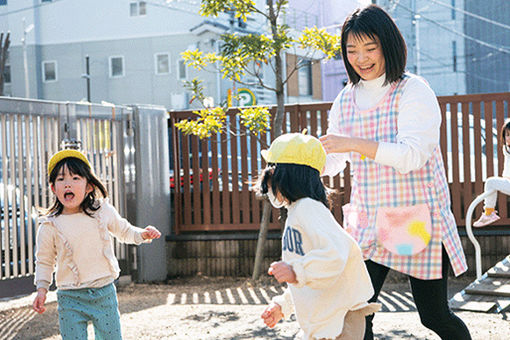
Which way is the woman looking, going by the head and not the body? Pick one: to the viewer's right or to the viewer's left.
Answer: to the viewer's left

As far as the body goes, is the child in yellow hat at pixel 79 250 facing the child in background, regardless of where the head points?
no

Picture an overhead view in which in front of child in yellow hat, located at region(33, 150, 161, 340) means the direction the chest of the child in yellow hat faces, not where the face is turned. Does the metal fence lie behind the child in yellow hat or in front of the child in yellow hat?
behind

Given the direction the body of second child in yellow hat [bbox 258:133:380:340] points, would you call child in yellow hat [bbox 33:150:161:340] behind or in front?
in front

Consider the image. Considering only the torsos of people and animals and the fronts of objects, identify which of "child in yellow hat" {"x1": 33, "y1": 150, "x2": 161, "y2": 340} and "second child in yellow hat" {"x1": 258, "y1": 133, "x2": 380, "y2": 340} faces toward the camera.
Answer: the child in yellow hat

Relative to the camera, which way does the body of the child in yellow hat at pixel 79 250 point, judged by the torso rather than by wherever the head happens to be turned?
toward the camera

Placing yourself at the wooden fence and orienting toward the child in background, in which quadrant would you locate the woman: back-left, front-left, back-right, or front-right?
front-right

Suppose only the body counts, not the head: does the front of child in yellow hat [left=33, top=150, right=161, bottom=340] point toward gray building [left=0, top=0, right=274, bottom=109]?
no

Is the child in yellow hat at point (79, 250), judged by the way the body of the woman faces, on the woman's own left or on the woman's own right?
on the woman's own right

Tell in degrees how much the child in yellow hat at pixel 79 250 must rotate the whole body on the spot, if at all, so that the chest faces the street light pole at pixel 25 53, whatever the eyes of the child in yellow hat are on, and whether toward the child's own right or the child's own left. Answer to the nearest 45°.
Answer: approximately 180°

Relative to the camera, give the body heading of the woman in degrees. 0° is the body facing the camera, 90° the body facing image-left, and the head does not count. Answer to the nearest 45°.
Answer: approximately 45°

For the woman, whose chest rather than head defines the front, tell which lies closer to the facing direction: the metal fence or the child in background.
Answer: the metal fence

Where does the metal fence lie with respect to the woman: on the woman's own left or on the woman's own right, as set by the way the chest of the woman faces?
on the woman's own right

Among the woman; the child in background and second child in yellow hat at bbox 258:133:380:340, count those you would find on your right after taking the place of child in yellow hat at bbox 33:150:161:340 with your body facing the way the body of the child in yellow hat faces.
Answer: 0

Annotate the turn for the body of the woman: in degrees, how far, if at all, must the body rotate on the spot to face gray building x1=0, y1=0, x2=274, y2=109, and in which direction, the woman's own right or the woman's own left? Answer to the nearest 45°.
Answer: approximately 90° to the woman's own right
